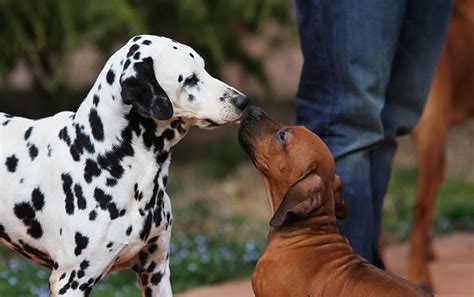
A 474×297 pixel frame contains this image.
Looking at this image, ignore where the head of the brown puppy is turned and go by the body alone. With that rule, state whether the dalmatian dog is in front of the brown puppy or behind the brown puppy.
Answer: in front

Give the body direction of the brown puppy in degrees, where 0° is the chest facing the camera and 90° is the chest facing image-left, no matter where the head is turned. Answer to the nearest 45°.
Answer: approximately 90°
